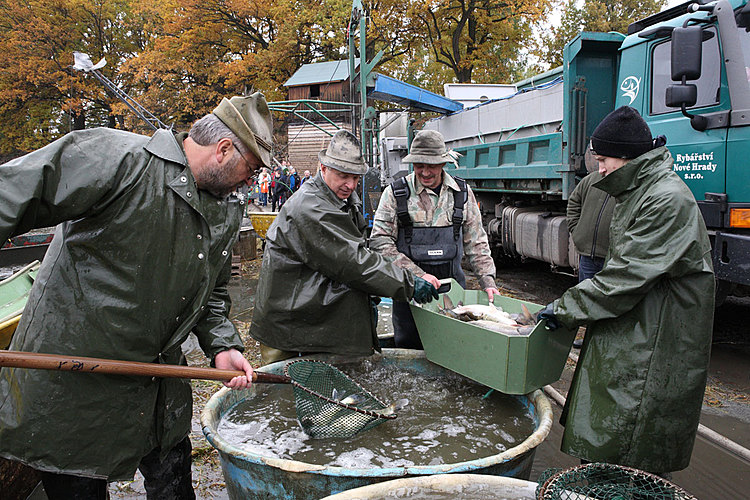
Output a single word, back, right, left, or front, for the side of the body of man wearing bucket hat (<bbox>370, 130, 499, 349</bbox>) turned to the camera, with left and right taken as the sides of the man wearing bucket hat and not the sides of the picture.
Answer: front

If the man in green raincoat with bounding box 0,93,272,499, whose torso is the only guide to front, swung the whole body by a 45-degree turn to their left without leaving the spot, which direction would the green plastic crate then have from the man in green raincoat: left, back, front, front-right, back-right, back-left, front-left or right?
front

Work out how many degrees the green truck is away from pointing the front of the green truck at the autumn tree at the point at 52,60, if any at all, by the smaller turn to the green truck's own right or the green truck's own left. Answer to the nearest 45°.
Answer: approximately 180°

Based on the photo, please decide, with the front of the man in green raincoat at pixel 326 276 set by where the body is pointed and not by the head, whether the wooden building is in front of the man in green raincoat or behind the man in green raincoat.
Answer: behind

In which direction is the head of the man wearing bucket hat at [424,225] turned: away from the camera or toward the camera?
toward the camera

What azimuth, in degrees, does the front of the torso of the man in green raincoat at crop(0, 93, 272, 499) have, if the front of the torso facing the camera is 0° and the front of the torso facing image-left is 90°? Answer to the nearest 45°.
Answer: approximately 315°

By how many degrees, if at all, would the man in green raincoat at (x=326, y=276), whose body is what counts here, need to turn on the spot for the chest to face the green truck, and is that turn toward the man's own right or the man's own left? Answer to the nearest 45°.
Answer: approximately 90° to the man's own left

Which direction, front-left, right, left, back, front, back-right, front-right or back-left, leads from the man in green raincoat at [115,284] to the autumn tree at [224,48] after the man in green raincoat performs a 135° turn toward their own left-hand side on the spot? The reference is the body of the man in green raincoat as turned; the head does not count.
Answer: front

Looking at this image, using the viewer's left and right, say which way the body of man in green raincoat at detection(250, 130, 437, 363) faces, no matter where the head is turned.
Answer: facing the viewer and to the right of the viewer

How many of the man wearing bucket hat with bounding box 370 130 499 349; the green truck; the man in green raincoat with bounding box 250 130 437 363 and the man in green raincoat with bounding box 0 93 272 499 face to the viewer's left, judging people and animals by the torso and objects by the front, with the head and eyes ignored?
0

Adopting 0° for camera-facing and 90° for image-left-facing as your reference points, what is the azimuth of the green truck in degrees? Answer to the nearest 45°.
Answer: approximately 315°

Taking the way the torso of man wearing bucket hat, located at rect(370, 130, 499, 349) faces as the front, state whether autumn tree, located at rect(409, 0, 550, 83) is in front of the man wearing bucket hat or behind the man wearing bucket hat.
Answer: behind

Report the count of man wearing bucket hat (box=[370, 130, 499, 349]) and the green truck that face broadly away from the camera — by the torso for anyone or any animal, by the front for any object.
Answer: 0

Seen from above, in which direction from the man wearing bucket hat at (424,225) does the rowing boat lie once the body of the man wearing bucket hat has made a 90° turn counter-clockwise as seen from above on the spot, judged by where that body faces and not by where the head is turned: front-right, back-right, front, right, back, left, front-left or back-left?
back

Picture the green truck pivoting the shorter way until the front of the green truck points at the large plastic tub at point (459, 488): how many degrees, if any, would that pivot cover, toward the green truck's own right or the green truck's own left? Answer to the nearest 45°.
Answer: approximately 45° to the green truck's own right

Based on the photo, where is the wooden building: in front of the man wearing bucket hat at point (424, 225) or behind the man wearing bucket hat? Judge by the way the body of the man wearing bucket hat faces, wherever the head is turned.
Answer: behind

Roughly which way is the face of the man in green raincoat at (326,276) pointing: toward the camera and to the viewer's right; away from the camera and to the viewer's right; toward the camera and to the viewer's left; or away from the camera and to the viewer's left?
toward the camera and to the viewer's right

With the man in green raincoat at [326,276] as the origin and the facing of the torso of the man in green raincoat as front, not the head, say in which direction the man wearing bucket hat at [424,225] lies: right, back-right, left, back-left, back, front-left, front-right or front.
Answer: left

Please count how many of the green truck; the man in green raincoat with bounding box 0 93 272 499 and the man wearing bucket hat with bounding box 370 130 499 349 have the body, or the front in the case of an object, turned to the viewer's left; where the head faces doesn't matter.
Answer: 0

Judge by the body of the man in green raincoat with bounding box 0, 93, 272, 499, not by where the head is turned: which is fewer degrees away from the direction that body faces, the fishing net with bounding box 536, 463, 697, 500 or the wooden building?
the fishing net
